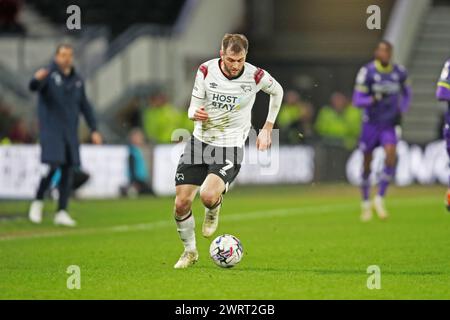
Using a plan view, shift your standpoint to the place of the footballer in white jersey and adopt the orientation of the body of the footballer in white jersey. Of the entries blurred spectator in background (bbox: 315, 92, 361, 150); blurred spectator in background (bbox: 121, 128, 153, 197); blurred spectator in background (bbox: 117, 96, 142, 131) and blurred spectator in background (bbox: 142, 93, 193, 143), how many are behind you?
4

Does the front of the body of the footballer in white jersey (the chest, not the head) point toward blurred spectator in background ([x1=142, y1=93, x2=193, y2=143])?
no

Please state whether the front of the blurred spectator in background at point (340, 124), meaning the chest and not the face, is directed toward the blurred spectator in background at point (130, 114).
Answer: no

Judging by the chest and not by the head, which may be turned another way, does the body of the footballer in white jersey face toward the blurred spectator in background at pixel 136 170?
no

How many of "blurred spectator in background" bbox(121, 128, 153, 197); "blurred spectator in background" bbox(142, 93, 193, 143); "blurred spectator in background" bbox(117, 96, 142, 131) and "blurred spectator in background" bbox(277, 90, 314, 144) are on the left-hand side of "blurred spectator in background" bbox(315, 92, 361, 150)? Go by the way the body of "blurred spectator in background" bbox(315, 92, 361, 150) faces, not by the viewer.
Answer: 0

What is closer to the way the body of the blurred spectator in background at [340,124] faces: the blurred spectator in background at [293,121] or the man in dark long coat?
the man in dark long coat

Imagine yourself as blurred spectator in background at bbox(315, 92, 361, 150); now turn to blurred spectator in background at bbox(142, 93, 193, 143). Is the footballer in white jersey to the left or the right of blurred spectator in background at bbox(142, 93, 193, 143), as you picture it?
left

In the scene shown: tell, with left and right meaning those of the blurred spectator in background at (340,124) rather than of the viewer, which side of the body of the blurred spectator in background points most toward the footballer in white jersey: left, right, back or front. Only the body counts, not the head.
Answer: front

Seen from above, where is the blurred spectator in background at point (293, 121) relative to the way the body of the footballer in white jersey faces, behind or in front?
behind

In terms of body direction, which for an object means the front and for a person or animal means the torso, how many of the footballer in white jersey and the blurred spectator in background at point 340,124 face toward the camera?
2

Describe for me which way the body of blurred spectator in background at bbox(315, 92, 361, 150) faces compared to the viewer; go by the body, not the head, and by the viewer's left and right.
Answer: facing the viewer

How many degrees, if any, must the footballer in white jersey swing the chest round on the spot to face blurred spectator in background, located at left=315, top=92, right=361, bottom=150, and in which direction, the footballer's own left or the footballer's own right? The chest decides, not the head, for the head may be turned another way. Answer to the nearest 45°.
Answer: approximately 180°

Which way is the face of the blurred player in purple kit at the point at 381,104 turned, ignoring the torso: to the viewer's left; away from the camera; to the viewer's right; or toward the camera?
toward the camera

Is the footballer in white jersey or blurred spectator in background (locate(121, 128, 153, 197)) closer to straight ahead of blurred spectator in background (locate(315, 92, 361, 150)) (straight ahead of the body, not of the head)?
the footballer in white jersey

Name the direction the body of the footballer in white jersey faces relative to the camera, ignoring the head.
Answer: toward the camera

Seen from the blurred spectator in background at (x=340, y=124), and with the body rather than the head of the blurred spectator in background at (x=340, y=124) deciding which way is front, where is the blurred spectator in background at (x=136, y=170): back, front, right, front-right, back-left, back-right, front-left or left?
front-right

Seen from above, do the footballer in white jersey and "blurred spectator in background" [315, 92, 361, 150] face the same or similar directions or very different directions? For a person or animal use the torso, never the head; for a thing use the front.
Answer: same or similar directions
